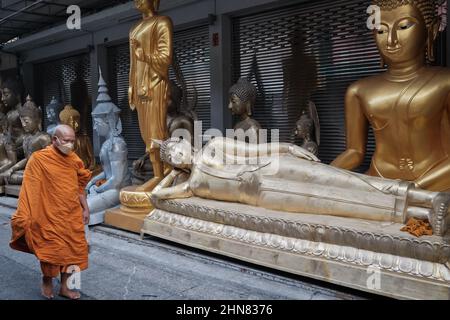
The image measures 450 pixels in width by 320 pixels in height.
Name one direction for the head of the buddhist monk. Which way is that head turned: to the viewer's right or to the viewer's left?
to the viewer's right

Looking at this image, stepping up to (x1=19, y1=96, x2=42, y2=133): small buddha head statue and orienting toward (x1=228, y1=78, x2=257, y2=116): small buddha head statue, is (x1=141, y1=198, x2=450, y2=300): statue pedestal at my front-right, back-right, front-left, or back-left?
front-right

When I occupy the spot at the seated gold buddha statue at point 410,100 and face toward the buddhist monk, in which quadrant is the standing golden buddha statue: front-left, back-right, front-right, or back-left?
front-right

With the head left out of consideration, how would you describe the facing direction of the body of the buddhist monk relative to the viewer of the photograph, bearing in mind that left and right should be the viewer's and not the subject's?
facing the viewer and to the right of the viewer

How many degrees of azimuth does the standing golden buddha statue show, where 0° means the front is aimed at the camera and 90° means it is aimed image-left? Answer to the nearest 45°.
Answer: approximately 45°

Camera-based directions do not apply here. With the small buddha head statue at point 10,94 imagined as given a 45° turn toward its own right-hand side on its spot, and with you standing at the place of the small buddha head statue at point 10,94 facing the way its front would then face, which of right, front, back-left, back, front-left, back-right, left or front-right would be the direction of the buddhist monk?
left

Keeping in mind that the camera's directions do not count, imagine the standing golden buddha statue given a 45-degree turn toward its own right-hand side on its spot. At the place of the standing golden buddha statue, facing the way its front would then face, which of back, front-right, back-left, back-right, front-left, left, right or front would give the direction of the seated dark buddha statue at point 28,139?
front-right

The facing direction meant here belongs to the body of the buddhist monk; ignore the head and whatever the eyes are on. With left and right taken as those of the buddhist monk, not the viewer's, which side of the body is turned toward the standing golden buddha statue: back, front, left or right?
left

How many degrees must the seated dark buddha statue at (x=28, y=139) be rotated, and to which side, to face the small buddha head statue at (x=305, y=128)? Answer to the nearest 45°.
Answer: approximately 90° to its left

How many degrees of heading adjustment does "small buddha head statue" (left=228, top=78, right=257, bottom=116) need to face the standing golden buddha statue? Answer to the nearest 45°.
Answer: approximately 45° to its right

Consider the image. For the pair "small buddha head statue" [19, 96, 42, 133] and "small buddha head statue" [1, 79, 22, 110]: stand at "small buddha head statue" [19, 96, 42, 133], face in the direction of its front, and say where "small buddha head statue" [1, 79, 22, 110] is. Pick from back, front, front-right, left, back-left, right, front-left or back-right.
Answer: back-right

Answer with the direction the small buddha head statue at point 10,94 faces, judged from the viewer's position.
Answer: facing the viewer and to the left of the viewer

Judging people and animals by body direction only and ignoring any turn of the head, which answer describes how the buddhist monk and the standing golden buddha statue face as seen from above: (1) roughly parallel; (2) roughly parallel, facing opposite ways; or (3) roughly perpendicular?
roughly perpendicular
